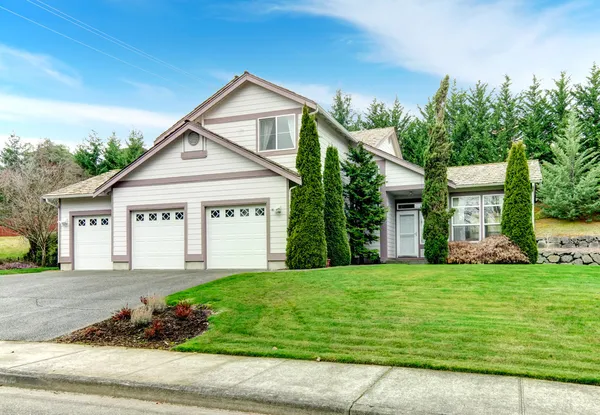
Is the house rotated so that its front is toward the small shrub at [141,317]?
yes

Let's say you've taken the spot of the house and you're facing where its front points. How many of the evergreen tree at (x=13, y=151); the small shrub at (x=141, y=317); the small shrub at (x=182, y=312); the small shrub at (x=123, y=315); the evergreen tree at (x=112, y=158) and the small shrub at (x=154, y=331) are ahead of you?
4

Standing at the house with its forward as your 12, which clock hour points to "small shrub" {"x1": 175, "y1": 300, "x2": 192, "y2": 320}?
The small shrub is roughly at 12 o'clock from the house.

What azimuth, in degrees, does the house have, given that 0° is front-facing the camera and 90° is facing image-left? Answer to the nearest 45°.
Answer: approximately 0°

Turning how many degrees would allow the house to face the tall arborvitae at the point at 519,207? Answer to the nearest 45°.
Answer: approximately 90° to its left

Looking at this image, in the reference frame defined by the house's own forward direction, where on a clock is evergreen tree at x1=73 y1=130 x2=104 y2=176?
The evergreen tree is roughly at 5 o'clock from the house.

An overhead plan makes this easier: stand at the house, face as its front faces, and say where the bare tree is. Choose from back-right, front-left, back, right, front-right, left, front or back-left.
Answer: back-right

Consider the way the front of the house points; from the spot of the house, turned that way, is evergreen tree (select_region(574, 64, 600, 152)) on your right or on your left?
on your left

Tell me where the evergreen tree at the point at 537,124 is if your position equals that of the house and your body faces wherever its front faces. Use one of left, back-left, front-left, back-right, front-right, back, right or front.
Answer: back-left
